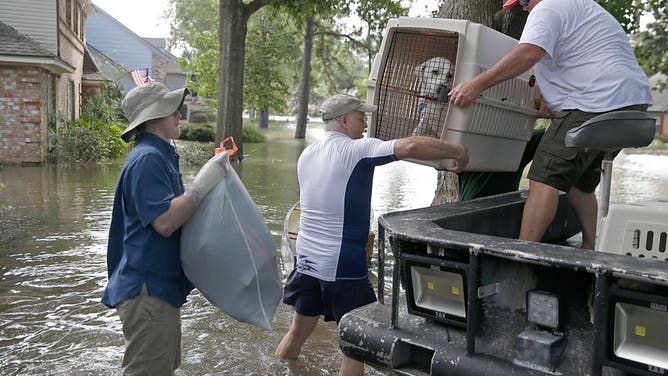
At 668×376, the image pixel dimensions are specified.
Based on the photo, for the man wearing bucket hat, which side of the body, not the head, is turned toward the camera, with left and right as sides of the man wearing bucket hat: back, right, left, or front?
right

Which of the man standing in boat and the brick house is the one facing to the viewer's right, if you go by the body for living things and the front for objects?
the brick house

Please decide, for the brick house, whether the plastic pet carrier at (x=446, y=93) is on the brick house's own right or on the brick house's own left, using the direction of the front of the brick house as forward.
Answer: on the brick house's own right

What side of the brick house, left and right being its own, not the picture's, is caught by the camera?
right

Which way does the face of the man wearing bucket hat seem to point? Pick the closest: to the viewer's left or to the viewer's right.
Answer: to the viewer's right

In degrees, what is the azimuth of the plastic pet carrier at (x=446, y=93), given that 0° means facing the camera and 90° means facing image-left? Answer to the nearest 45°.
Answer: approximately 45°

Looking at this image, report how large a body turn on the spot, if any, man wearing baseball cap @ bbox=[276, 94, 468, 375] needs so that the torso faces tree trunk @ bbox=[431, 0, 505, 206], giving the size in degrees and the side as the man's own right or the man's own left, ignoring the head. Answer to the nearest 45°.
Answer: approximately 45° to the man's own left

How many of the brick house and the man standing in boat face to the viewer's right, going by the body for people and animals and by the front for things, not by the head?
1

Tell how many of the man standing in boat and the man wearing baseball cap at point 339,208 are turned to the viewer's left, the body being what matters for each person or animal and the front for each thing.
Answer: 1

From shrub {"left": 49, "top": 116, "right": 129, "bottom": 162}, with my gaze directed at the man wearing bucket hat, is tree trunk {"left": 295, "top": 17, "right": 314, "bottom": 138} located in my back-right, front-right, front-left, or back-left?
back-left

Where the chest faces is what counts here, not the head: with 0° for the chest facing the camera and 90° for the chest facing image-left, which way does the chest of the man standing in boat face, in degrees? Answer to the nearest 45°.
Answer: approximately 90°

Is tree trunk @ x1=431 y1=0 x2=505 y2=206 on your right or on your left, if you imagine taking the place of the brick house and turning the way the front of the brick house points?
on your right
